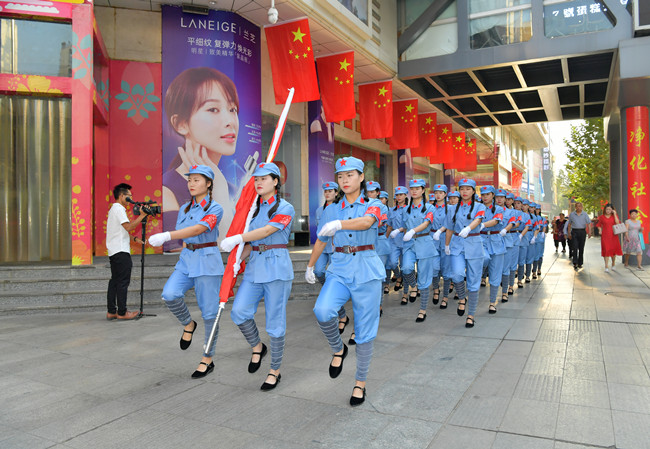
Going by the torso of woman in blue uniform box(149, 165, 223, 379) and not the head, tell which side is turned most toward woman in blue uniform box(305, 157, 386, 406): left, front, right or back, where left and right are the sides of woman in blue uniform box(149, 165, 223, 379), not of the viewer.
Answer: left

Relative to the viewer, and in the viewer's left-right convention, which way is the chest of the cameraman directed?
facing to the right of the viewer

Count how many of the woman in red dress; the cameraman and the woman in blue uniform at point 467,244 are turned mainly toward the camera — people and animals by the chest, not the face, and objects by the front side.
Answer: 2

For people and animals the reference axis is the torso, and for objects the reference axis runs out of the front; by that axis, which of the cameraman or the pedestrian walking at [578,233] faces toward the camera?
the pedestrian walking

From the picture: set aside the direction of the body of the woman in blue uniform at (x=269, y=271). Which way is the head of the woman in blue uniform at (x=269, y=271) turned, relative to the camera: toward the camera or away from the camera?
toward the camera

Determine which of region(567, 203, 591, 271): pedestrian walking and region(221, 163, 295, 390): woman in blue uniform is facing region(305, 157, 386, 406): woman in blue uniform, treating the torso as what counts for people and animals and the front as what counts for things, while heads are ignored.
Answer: the pedestrian walking

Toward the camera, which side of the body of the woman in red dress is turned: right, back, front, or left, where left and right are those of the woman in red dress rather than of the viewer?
front

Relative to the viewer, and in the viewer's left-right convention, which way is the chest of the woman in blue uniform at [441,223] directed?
facing the viewer and to the left of the viewer

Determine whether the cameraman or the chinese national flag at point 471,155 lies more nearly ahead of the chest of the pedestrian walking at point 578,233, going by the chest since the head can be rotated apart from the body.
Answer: the cameraman

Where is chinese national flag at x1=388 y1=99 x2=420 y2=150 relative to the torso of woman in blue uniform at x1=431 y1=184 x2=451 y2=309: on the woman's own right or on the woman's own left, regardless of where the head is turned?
on the woman's own right

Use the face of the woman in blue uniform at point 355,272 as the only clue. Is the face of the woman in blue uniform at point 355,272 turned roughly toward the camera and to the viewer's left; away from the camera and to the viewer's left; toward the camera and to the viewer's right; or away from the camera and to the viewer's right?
toward the camera and to the viewer's left

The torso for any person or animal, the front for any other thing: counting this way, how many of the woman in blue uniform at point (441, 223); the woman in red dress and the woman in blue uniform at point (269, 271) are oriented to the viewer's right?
0

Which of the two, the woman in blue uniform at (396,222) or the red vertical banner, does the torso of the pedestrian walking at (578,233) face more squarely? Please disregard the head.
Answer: the woman in blue uniform

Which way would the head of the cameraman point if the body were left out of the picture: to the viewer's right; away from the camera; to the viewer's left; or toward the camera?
to the viewer's right

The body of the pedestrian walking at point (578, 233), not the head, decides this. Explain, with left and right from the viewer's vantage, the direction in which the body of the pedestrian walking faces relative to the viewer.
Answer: facing the viewer
